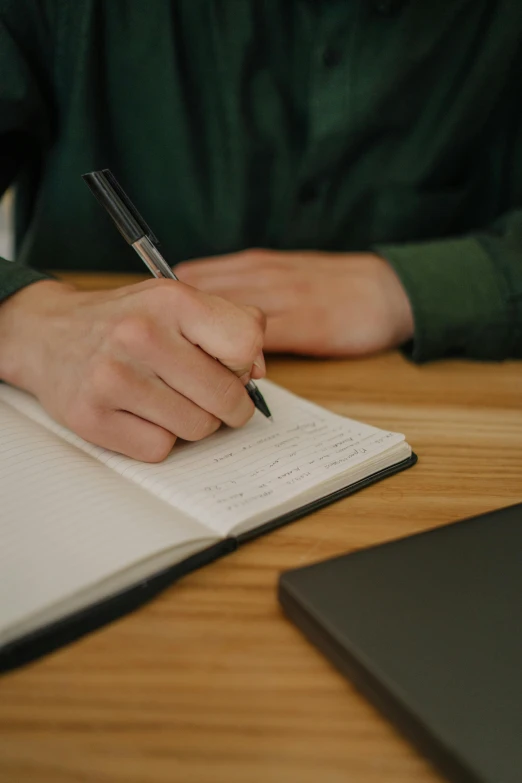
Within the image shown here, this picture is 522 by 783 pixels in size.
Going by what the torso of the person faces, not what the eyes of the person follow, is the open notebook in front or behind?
in front

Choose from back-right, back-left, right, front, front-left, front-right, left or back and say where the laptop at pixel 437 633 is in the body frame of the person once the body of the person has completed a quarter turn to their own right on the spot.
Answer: left

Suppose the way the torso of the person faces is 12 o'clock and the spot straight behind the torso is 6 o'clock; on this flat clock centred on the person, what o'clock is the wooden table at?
The wooden table is roughly at 12 o'clock from the person.

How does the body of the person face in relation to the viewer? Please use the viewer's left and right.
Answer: facing the viewer
